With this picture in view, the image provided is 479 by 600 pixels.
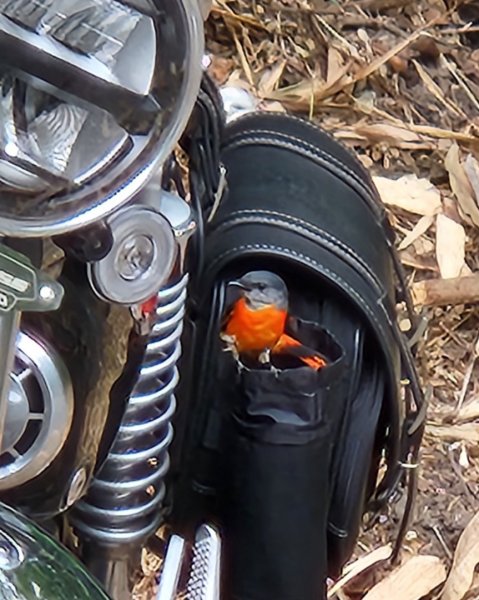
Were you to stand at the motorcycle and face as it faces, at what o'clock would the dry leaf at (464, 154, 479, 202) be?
The dry leaf is roughly at 7 o'clock from the motorcycle.

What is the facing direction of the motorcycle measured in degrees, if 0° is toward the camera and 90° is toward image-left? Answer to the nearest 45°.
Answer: approximately 0°

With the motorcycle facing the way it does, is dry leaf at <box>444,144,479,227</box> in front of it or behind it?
behind

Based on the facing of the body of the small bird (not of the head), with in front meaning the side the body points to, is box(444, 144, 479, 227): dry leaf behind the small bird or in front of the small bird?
behind

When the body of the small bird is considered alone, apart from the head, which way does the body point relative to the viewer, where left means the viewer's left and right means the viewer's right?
facing the viewer and to the left of the viewer

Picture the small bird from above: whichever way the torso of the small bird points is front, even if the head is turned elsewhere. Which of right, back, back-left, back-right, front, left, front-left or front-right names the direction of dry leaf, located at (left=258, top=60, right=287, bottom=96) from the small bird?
back-right
